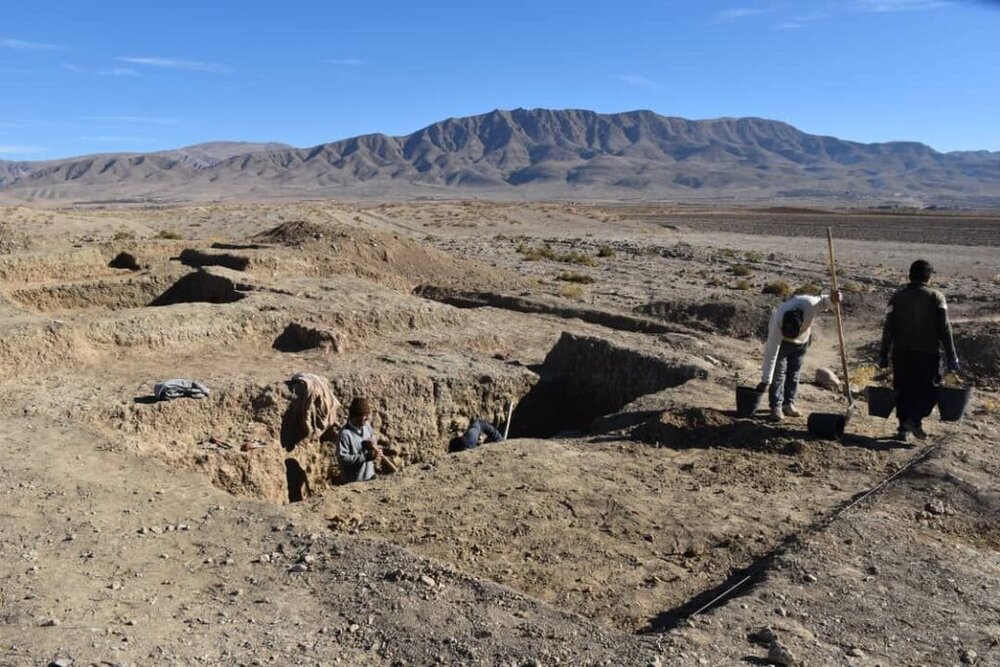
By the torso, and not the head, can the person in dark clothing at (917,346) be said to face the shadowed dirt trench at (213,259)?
no

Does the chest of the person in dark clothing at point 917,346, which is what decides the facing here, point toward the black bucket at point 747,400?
no

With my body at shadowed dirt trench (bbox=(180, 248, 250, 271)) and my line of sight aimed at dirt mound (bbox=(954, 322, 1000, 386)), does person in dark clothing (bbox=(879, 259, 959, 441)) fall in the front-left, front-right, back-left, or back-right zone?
front-right

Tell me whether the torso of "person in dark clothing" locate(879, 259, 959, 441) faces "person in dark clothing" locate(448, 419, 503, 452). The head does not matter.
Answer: no
